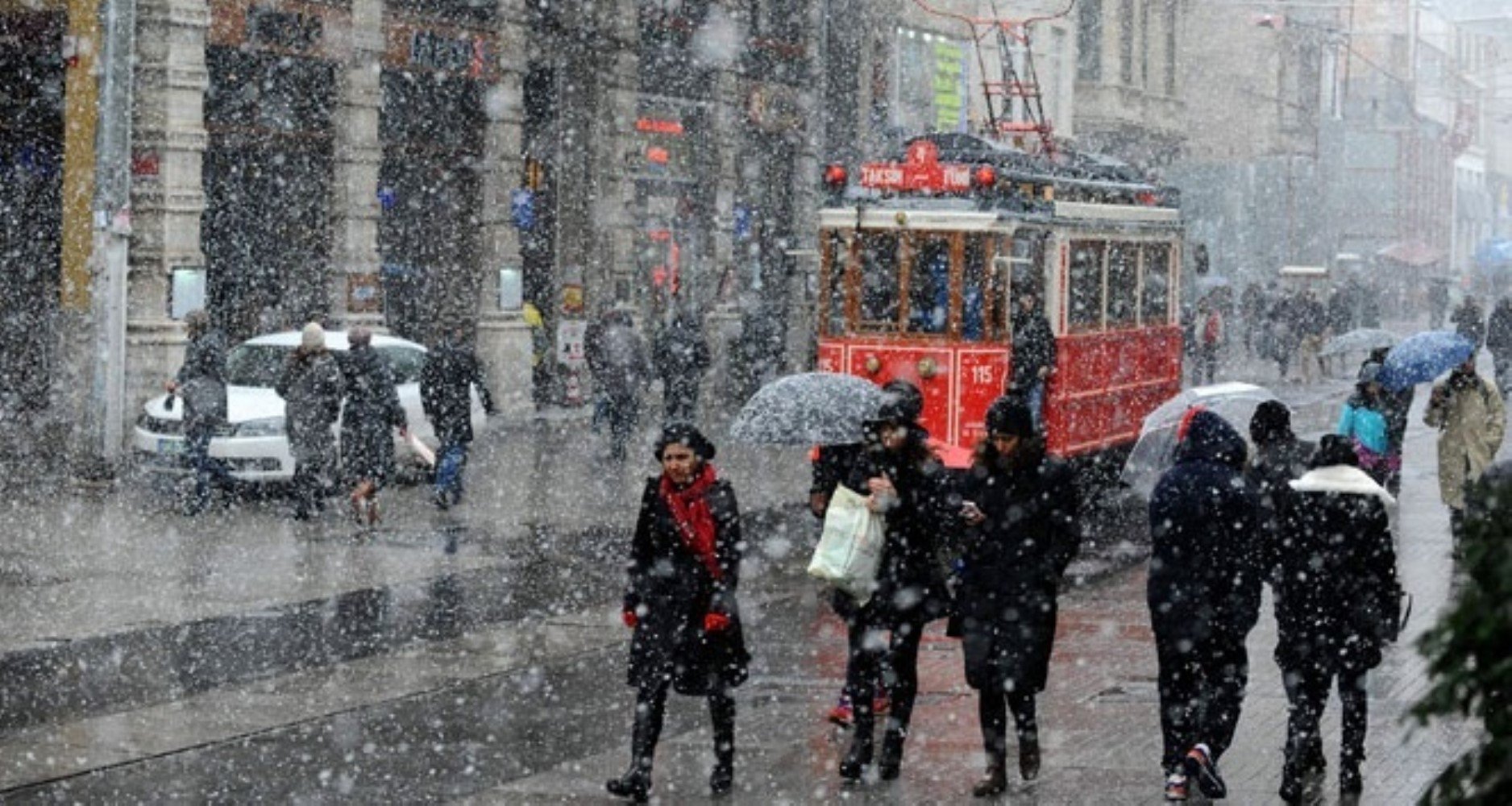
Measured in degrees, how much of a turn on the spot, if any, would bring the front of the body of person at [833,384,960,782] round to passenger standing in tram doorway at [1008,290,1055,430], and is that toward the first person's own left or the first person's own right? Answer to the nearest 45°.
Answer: approximately 135° to the first person's own right

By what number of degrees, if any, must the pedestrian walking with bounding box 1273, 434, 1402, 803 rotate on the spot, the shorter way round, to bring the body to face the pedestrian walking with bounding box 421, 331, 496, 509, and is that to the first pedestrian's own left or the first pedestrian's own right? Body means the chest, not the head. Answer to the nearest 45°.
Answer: approximately 45° to the first pedestrian's own left

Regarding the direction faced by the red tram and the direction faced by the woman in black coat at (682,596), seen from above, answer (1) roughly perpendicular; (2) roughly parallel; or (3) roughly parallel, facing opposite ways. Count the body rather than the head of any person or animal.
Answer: roughly parallel

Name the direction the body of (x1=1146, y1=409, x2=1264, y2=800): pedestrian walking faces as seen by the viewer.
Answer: away from the camera

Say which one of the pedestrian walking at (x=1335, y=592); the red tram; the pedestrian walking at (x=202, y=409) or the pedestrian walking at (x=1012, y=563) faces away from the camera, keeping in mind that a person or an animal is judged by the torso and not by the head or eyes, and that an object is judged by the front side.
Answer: the pedestrian walking at (x=1335, y=592)

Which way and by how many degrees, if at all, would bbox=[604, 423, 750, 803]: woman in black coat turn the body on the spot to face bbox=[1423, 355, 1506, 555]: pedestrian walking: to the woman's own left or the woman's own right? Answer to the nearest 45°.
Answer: approximately 180°

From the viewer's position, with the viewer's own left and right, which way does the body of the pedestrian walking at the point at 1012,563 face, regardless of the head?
facing the viewer and to the left of the viewer

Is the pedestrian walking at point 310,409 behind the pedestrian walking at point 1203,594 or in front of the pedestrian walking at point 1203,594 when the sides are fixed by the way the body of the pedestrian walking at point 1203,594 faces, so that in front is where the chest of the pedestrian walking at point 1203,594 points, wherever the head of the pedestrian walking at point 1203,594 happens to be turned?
in front

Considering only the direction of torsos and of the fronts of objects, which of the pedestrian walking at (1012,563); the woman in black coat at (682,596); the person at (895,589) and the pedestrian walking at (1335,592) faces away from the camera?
the pedestrian walking at (1335,592)

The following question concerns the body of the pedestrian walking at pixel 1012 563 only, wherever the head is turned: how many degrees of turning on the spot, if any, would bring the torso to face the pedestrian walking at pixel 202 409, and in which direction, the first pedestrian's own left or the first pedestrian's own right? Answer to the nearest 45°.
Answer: approximately 90° to the first pedestrian's own right

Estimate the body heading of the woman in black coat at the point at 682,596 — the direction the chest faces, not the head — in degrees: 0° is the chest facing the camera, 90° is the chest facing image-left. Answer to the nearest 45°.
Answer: approximately 45°

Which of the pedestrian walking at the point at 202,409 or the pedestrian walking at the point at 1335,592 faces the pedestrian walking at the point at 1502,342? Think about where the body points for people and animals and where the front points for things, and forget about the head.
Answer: the pedestrian walking at the point at 1335,592

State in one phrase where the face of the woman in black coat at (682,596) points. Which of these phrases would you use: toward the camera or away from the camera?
toward the camera
